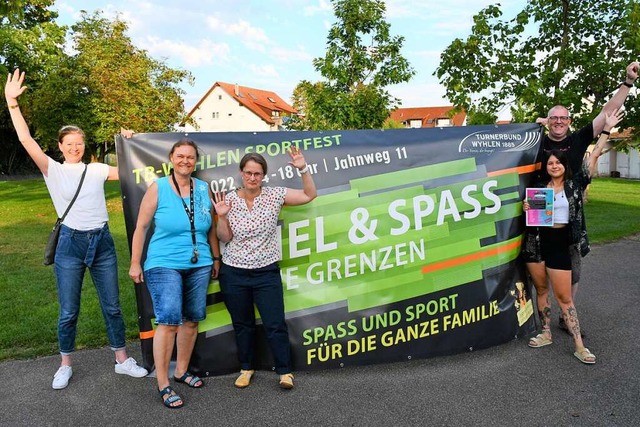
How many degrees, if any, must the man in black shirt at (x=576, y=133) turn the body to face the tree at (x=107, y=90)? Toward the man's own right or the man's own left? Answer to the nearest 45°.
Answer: approximately 135° to the man's own right

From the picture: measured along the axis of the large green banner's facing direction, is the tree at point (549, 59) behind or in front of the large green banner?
behind

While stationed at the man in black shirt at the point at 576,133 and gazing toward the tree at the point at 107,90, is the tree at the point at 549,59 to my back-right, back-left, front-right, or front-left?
front-right

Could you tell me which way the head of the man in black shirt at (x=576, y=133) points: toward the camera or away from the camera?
toward the camera

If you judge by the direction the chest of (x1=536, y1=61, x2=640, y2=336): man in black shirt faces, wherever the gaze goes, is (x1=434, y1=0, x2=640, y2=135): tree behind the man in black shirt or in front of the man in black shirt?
behind

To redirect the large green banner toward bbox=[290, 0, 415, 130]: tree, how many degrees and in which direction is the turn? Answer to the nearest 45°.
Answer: approximately 180°

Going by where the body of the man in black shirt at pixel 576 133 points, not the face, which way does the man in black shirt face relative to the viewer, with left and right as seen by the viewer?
facing the viewer
